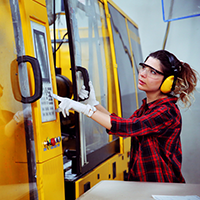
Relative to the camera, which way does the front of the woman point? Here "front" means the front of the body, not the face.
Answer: to the viewer's left

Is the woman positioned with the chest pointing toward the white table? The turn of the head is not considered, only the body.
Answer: no

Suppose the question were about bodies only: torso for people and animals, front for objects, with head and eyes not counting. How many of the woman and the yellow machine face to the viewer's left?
1

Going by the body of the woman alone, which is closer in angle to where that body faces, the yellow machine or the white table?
the yellow machine

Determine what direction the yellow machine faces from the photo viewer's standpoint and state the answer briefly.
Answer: facing the viewer and to the right of the viewer
